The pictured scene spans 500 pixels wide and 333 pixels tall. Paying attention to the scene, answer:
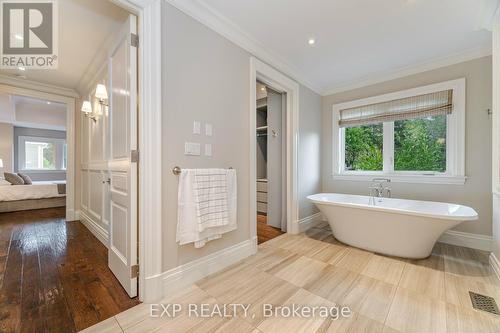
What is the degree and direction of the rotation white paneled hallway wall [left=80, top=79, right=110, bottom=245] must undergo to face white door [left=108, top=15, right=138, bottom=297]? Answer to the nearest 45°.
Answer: approximately 90° to its left

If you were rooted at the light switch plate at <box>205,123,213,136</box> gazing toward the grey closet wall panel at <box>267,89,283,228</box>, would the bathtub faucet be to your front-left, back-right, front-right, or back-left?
front-right

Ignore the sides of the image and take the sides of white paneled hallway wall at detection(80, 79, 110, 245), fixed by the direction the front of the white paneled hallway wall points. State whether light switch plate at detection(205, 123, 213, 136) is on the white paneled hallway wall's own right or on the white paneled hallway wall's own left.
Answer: on the white paneled hallway wall's own left

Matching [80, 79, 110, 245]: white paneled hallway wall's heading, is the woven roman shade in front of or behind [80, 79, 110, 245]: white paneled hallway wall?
behind

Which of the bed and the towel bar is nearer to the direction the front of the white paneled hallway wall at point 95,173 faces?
the bed

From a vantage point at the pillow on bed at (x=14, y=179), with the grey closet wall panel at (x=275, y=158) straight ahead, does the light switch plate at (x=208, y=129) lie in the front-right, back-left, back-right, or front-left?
front-right

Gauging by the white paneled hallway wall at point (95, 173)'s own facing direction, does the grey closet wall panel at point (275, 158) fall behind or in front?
behind

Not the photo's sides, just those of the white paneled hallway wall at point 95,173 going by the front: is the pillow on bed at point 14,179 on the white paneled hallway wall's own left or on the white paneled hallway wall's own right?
on the white paneled hallway wall's own right

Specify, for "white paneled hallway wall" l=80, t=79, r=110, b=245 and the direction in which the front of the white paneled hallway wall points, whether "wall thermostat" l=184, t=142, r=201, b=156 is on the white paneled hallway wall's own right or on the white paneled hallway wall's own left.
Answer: on the white paneled hallway wall's own left

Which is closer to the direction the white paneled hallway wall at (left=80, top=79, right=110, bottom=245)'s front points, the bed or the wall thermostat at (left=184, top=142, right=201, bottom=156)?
the bed

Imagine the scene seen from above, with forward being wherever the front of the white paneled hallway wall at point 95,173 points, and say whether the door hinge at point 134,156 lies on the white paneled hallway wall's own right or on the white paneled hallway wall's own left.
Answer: on the white paneled hallway wall's own left
